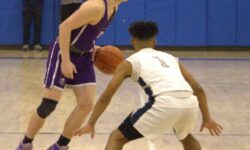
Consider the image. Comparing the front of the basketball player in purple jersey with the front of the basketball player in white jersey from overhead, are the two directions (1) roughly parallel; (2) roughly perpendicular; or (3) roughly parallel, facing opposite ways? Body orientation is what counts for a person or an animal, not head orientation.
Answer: roughly parallel, facing opposite ways

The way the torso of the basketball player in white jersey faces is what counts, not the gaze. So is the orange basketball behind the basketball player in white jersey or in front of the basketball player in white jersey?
in front

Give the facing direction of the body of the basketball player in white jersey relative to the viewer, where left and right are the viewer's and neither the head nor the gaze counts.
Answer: facing away from the viewer and to the left of the viewer

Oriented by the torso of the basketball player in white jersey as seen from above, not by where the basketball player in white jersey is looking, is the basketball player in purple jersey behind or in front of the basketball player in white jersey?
in front

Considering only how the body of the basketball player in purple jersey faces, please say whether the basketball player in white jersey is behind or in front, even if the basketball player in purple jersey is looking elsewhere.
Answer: in front
